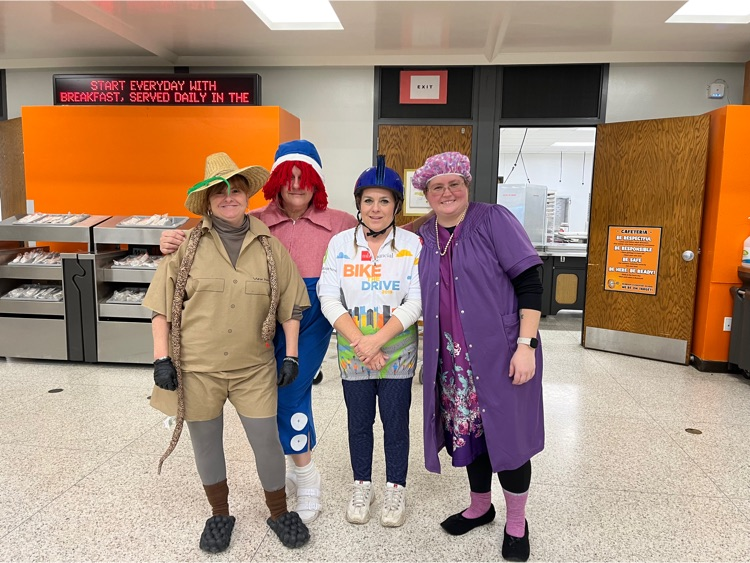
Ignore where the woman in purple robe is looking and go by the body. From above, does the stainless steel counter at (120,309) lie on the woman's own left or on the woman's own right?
on the woman's own right

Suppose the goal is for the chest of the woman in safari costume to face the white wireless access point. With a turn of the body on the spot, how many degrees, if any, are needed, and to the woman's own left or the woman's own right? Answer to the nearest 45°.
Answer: approximately 135° to the woman's own left

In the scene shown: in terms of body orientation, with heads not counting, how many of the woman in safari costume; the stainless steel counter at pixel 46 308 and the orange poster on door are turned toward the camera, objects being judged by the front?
3

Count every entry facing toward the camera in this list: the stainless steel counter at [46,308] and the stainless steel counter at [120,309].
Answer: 2

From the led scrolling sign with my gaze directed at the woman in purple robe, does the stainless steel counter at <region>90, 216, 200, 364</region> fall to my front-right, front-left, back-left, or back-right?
front-right

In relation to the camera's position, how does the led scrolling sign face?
facing the viewer

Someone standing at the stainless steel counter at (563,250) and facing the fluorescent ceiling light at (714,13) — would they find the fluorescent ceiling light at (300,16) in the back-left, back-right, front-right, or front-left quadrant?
front-right

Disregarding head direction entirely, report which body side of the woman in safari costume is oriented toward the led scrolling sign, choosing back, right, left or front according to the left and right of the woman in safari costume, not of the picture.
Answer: back

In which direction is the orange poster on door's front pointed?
toward the camera

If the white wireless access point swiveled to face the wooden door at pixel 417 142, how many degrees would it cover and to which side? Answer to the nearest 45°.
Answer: approximately 45° to its right

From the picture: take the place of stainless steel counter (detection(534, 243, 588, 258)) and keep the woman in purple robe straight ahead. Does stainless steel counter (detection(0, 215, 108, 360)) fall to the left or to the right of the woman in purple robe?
right

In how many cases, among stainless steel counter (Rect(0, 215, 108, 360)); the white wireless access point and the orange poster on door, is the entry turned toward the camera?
3

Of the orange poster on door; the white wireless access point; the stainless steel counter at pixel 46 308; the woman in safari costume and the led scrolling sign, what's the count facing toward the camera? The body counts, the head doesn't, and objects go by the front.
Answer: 5

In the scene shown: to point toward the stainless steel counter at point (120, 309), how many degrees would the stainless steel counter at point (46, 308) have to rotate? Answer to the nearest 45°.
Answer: approximately 45° to its left

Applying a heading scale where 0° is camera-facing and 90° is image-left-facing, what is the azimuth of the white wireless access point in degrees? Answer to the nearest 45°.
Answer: approximately 0°

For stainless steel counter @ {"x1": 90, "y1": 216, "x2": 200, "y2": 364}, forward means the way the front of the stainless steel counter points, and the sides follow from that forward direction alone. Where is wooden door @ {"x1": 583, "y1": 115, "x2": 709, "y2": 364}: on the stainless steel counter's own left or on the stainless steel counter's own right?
on the stainless steel counter's own left

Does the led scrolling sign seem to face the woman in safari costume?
yes

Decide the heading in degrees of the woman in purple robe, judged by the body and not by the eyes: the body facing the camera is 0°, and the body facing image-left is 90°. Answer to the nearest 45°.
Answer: approximately 45°

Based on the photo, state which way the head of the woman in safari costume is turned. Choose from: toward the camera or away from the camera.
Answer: toward the camera

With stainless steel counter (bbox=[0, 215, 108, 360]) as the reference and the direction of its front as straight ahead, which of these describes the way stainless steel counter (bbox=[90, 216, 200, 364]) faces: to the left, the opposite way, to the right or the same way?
the same way
